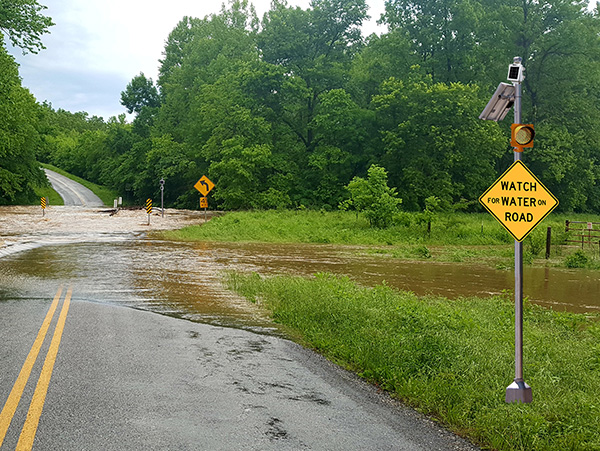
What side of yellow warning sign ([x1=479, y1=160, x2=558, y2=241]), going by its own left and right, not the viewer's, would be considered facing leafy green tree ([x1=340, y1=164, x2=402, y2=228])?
back

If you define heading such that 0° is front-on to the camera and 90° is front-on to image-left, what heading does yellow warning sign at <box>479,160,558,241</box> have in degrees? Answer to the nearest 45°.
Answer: approximately 0°

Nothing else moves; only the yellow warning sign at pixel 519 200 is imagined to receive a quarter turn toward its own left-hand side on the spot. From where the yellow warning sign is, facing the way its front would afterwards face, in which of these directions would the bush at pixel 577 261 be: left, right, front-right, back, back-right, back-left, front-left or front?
left

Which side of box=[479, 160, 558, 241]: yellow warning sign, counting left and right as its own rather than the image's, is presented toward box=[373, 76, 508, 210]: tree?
back

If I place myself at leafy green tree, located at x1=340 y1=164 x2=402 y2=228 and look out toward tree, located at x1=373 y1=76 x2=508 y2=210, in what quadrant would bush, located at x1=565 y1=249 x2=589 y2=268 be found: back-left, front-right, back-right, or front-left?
back-right
